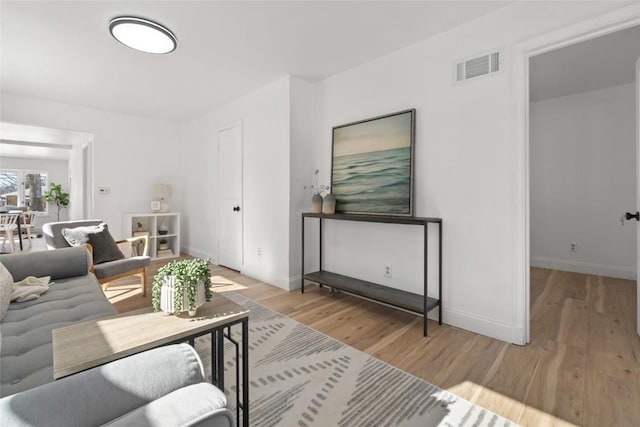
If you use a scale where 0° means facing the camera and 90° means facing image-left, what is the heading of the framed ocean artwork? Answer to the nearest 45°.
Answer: approximately 45°

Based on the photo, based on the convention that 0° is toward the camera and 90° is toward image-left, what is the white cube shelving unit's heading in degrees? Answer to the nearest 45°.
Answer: approximately 0°

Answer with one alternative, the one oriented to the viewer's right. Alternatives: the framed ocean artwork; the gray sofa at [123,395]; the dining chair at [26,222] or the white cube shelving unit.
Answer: the gray sofa

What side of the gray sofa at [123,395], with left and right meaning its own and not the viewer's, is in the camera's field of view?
right

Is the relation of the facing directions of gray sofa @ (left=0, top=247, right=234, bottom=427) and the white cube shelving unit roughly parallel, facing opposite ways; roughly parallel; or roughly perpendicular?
roughly perpendicular

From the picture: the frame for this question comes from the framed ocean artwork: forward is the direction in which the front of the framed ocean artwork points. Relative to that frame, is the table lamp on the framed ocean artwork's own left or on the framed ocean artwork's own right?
on the framed ocean artwork's own right
